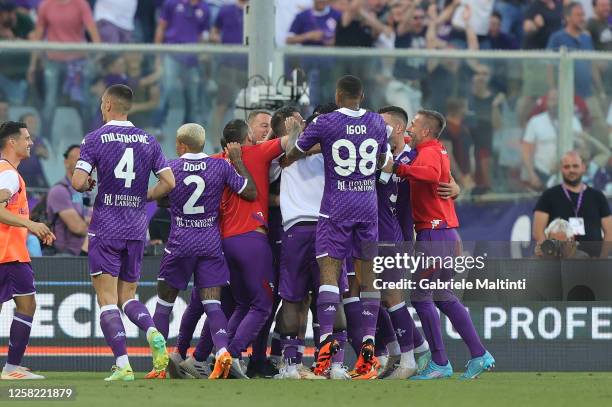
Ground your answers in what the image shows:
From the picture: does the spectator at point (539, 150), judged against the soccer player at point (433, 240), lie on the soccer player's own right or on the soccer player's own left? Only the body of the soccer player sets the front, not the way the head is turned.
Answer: on the soccer player's own right

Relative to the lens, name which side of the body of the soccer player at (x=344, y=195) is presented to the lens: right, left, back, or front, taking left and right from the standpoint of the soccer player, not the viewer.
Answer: back

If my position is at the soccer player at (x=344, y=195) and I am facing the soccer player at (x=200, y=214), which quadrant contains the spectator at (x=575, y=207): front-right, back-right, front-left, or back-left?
back-right

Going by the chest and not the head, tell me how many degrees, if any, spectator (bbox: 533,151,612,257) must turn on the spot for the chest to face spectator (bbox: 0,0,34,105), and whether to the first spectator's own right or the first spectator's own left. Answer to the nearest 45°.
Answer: approximately 90° to the first spectator's own right

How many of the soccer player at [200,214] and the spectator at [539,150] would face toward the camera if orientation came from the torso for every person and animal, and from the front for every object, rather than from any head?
1

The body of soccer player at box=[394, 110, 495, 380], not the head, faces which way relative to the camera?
to the viewer's left

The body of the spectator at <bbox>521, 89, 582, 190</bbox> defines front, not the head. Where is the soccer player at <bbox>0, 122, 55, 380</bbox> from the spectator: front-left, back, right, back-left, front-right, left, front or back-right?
front-right

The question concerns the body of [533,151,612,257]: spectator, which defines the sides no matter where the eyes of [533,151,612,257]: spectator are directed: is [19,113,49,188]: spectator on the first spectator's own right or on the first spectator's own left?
on the first spectator's own right

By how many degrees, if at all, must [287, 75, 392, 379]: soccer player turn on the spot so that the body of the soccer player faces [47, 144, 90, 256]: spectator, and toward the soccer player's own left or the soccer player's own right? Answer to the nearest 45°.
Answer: approximately 45° to the soccer player's own left

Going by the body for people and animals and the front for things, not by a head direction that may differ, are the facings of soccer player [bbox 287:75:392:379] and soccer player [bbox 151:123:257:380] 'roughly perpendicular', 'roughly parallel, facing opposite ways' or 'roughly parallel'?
roughly parallel

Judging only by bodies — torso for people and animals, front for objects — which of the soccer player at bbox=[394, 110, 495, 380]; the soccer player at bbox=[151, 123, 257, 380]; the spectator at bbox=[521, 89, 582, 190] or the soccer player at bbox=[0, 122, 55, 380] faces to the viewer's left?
the soccer player at bbox=[394, 110, 495, 380]

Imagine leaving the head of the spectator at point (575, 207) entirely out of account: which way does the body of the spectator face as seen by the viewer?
toward the camera

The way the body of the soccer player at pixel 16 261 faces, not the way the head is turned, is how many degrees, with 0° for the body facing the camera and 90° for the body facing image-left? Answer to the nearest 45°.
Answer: approximately 270°

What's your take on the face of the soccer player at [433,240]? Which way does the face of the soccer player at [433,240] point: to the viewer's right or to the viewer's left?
to the viewer's left

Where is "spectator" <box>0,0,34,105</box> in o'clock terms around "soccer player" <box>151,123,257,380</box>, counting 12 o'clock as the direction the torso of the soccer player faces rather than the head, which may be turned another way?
The spectator is roughly at 11 o'clock from the soccer player.

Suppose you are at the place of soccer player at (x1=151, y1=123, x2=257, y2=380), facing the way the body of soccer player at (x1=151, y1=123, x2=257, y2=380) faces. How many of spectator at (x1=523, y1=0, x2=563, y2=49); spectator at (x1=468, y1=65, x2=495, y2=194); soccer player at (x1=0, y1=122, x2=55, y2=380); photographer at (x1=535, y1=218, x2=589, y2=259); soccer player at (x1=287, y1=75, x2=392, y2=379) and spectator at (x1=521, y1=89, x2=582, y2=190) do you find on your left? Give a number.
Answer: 1

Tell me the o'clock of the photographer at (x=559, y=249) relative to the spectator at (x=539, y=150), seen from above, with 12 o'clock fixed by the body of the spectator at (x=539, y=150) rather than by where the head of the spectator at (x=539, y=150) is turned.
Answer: the photographer at (x=559, y=249) is roughly at 12 o'clock from the spectator at (x=539, y=150).

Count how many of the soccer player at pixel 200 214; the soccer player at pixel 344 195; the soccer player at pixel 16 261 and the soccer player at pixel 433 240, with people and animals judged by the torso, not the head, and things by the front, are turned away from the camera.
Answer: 2

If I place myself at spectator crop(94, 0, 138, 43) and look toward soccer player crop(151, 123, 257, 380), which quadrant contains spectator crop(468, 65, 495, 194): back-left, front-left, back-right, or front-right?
front-left

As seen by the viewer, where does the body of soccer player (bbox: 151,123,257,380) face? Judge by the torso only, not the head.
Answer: away from the camera
